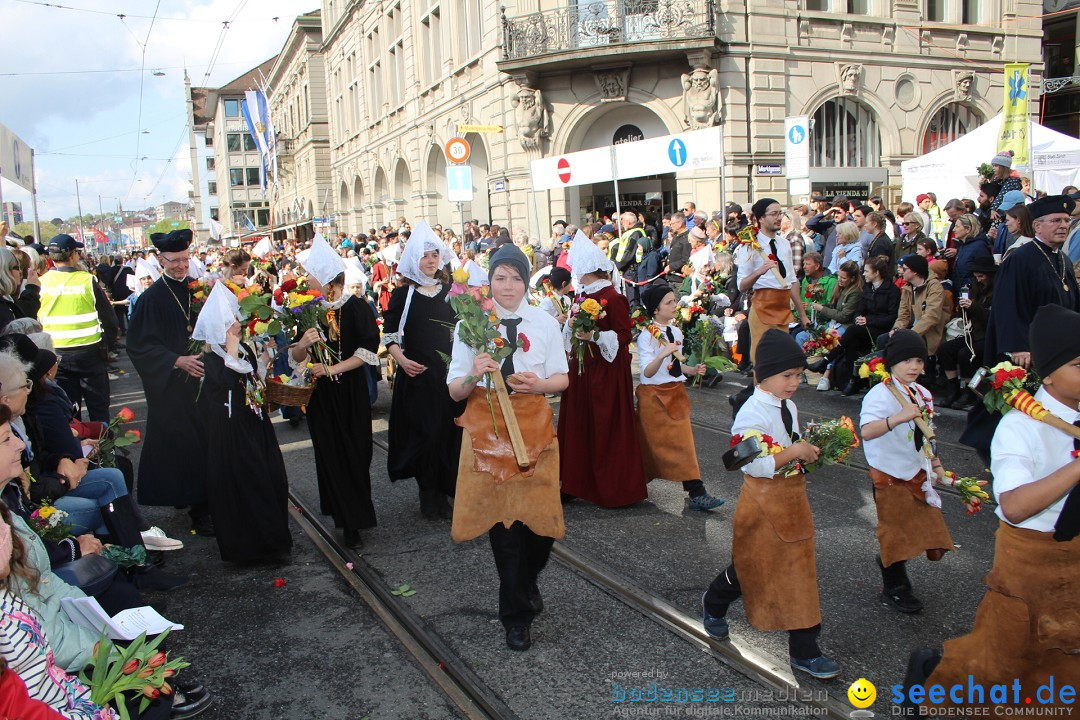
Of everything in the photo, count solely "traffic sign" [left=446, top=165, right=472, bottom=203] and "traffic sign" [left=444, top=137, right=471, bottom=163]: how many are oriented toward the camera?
2

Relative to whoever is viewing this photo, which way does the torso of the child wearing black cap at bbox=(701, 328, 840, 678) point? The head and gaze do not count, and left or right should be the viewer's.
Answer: facing the viewer and to the right of the viewer

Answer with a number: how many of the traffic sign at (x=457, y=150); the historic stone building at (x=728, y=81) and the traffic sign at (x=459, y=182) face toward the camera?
3

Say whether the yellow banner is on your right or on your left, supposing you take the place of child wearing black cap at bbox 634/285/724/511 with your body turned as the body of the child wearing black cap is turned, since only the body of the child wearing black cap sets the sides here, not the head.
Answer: on your left

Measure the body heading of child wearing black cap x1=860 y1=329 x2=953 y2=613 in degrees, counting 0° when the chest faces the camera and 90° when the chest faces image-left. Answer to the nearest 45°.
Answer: approximately 315°

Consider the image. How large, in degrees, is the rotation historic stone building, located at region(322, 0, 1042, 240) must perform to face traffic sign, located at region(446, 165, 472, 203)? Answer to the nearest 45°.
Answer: approximately 45° to its right

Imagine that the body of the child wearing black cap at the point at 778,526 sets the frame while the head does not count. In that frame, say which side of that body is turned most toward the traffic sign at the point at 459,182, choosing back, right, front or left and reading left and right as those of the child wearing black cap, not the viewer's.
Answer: back

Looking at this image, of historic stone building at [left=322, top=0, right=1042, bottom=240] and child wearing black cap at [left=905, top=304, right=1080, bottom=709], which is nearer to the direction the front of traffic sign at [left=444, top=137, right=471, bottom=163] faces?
the child wearing black cap

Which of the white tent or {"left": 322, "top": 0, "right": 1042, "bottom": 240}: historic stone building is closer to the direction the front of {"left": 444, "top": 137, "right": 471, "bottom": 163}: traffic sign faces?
the white tent

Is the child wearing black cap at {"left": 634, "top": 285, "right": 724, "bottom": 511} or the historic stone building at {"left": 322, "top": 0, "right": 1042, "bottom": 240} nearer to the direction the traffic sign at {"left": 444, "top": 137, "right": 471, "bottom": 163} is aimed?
the child wearing black cap

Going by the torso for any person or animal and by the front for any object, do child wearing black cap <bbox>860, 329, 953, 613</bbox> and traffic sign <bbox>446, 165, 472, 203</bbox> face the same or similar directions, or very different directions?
same or similar directions

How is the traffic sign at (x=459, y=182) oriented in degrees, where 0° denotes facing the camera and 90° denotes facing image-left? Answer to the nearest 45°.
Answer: approximately 0°
